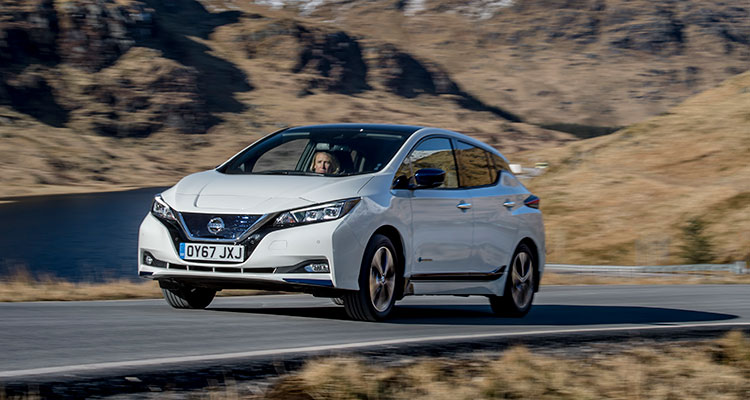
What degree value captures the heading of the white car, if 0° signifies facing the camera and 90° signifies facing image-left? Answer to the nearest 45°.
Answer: approximately 45°
